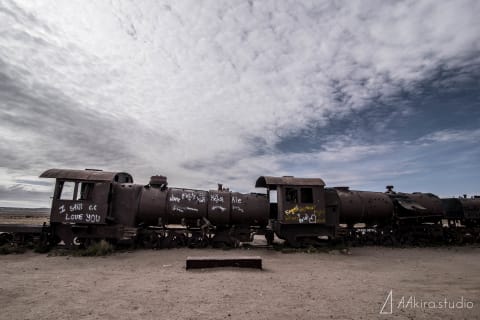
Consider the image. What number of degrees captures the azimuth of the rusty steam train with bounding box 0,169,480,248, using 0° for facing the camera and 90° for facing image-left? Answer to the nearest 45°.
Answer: approximately 270°
